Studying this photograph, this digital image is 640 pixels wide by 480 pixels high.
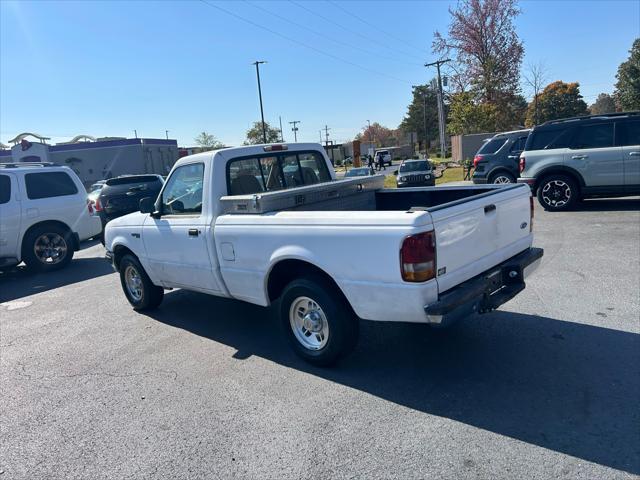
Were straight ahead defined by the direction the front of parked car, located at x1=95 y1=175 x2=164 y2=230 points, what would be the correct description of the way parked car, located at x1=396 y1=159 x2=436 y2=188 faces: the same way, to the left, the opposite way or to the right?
the opposite way

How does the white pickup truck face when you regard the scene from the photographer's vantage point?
facing away from the viewer and to the left of the viewer

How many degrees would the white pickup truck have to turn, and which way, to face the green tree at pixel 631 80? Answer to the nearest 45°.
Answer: approximately 90° to its right

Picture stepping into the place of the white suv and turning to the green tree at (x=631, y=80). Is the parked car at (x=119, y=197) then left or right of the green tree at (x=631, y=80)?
left

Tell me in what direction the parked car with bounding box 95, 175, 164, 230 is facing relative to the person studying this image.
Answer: facing away from the viewer and to the right of the viewer

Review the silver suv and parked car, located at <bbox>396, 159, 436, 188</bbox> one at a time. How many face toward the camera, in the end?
1

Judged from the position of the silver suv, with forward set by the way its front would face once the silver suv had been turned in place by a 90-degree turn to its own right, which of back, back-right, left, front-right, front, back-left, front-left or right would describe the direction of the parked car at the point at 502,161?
back-right

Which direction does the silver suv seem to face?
to the viewer's right

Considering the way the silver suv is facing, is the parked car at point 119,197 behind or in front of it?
behind

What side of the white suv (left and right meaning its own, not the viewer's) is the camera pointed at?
left

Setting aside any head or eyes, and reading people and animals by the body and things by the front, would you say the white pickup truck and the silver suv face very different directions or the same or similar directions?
very different directions

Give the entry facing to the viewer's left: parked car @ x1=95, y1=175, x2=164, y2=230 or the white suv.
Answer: the white suv
